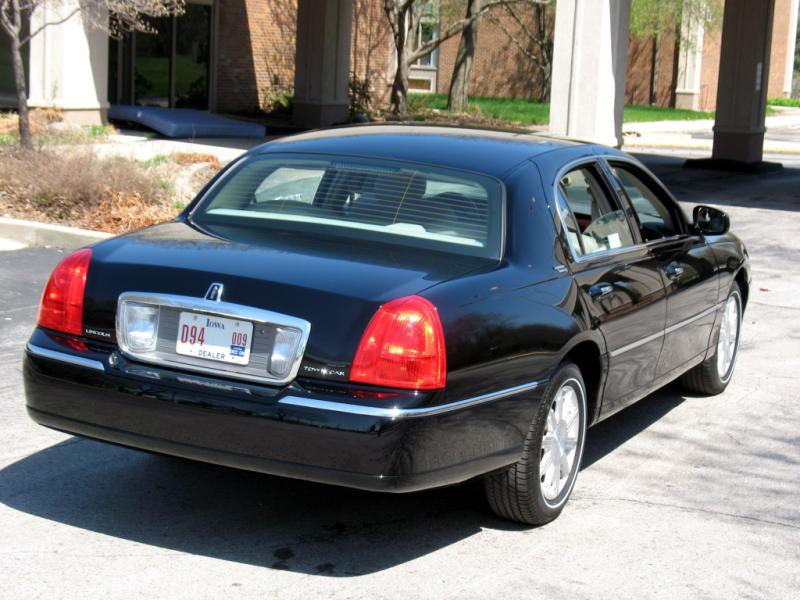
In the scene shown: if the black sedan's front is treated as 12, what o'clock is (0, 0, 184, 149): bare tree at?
The bare tree is roughly at 10 o'clock from the black sedan.

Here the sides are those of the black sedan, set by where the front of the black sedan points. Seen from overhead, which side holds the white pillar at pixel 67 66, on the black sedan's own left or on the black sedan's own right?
on the black sedan's own left

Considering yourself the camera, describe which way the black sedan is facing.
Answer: facing away from the viewer and to the right of the viewer

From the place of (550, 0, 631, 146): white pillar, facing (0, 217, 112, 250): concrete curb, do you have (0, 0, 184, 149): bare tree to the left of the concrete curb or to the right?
right

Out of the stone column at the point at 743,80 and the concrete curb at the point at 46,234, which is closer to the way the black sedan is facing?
the stone column

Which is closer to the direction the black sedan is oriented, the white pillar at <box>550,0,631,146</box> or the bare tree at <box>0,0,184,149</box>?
the white pillar

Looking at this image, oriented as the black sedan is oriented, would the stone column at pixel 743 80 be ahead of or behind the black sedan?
ahead

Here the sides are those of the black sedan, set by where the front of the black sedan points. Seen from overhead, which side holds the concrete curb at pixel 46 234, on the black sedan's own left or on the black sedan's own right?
on the black sedan's own left

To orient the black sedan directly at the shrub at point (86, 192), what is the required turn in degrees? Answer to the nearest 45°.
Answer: approximately 45° to its left

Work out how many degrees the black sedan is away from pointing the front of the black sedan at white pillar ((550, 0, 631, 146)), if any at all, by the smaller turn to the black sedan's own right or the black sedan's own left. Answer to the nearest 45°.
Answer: approximately 45° to the black sedan's own left

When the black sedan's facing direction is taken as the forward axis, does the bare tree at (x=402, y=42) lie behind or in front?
in front
